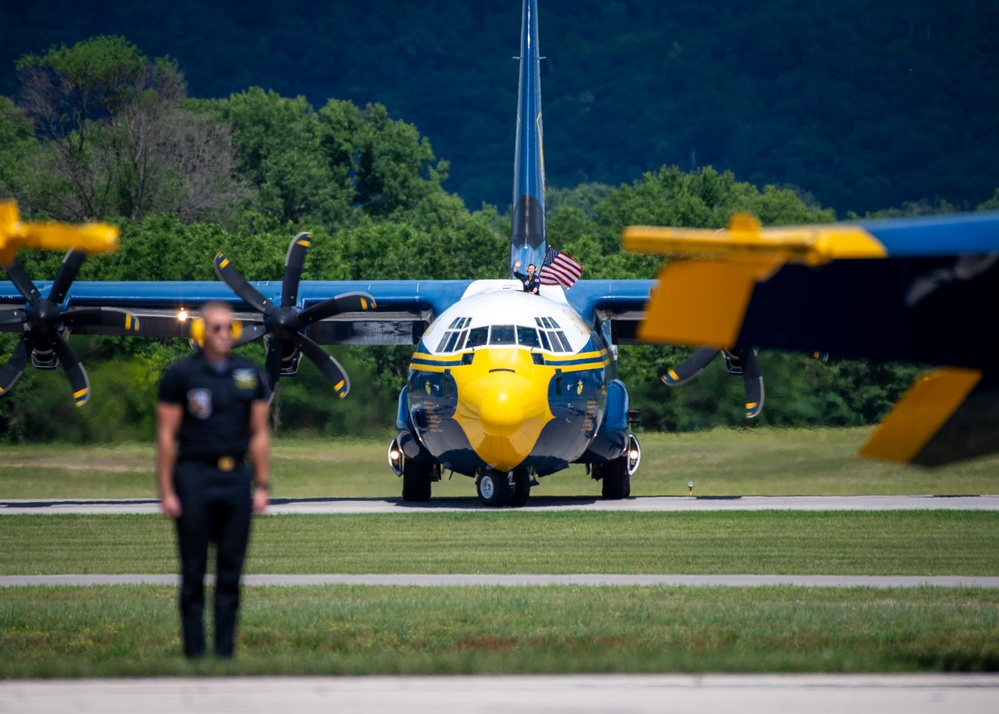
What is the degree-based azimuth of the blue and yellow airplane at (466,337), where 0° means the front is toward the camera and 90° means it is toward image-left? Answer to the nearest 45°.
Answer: approximately 0°
